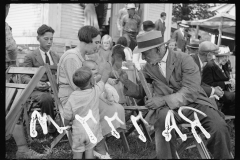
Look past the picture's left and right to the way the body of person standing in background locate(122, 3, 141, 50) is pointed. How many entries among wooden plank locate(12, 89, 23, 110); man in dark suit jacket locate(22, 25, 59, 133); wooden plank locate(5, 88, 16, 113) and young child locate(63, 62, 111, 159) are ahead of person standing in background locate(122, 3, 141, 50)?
4

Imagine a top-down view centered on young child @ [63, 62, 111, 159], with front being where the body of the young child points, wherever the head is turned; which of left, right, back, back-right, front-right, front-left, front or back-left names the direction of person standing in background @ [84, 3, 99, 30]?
front-left

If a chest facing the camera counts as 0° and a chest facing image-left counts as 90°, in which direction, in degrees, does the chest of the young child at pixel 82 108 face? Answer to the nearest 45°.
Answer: approximately 225°

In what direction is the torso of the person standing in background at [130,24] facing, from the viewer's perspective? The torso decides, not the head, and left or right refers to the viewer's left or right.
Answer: facing the viewer

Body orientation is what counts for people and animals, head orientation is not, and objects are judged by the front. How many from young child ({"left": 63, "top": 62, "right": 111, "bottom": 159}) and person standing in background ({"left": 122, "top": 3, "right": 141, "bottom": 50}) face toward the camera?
1

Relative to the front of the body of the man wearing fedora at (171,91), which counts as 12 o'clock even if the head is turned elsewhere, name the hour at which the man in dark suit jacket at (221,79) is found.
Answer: The man in dark suit jacket is roughly at 5 o'clock from the man wearing fedora.

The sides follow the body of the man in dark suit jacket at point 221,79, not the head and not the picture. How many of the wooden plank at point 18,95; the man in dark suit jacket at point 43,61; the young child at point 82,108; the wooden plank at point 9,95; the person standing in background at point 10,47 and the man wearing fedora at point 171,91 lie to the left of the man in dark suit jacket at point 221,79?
0

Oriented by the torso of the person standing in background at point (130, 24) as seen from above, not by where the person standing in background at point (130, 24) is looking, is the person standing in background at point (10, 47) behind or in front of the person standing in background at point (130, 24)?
in front

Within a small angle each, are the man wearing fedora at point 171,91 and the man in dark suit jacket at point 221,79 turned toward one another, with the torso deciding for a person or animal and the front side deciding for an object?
no

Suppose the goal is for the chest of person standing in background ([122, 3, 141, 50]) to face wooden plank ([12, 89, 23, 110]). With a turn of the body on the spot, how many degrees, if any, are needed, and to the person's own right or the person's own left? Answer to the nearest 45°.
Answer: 0° — they already face it

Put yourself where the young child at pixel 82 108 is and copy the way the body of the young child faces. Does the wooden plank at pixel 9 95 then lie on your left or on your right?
on your left

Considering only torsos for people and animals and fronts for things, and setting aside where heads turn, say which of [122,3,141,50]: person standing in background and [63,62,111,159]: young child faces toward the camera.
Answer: the person standing in background

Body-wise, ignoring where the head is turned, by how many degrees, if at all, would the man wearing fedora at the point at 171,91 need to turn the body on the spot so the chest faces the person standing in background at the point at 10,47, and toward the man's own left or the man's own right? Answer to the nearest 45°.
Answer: approximately 45° to the man's own right

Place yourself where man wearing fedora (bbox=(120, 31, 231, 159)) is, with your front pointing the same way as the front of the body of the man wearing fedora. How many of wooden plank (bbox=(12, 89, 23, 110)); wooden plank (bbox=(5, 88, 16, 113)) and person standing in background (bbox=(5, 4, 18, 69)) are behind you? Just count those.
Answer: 0

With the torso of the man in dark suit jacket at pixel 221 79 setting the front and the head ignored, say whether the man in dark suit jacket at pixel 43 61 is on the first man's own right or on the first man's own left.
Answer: on the first man's own right

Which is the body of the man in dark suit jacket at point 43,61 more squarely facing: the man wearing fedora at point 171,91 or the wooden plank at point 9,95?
the man wearing fedora
